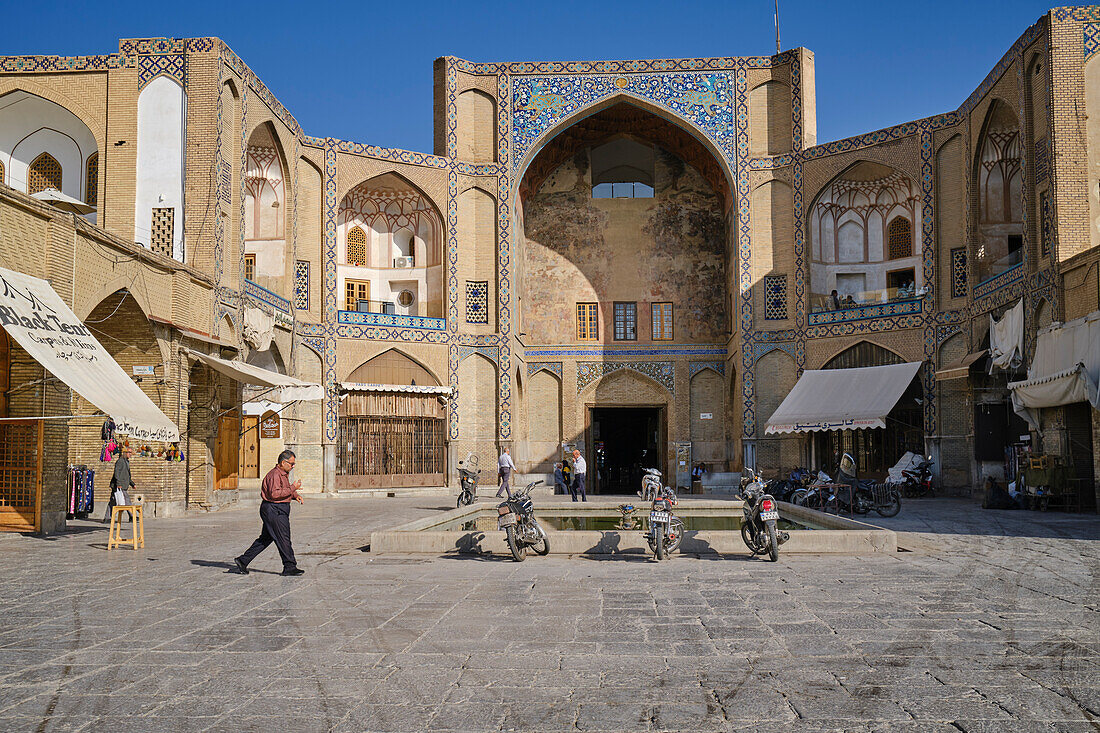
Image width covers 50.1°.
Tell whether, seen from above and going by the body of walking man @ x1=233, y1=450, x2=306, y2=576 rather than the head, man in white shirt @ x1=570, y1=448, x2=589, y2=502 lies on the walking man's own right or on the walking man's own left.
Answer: on the walking man's own left

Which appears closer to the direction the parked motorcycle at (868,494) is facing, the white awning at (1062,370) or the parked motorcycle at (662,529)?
the parked motorcycle

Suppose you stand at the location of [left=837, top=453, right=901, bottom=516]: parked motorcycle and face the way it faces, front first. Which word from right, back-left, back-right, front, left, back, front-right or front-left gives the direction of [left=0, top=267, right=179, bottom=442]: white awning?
front-left

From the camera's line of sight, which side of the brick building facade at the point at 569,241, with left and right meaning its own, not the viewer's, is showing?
front

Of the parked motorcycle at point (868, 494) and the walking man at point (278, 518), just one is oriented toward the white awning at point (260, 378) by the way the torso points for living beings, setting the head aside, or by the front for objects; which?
the parked motorcycle

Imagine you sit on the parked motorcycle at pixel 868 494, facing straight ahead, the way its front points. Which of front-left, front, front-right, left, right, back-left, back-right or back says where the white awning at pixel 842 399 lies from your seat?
right

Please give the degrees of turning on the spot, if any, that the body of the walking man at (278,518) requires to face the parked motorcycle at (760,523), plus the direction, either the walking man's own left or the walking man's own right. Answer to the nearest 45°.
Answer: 0° — they already face it

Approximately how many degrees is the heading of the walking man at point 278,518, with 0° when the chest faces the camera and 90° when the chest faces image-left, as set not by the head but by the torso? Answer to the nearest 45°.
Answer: approximately 270°

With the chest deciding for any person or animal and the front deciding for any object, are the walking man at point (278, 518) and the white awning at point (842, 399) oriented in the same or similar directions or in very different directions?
very different directions

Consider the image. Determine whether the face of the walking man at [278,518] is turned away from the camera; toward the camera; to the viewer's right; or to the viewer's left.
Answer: to the viewer's right

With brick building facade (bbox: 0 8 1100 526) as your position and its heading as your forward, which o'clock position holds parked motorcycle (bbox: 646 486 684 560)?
The parked motorcycle is roughly at 12 o'clock from the brick building facade.

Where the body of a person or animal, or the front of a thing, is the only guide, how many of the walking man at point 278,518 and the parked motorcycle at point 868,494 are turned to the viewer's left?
1

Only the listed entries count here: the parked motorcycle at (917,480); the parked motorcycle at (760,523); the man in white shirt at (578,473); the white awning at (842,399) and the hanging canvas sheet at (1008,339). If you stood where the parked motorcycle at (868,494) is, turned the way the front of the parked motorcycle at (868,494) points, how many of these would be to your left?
1

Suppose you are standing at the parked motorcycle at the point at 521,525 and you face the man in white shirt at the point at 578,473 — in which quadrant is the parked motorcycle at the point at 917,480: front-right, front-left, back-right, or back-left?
front-right

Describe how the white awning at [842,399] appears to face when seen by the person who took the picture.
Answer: facing the viewer and to the left of the viewer

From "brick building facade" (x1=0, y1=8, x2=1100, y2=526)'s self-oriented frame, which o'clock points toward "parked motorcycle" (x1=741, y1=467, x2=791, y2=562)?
The parked motorcycle is roughly at 12 o'clock from the brick building facade.
